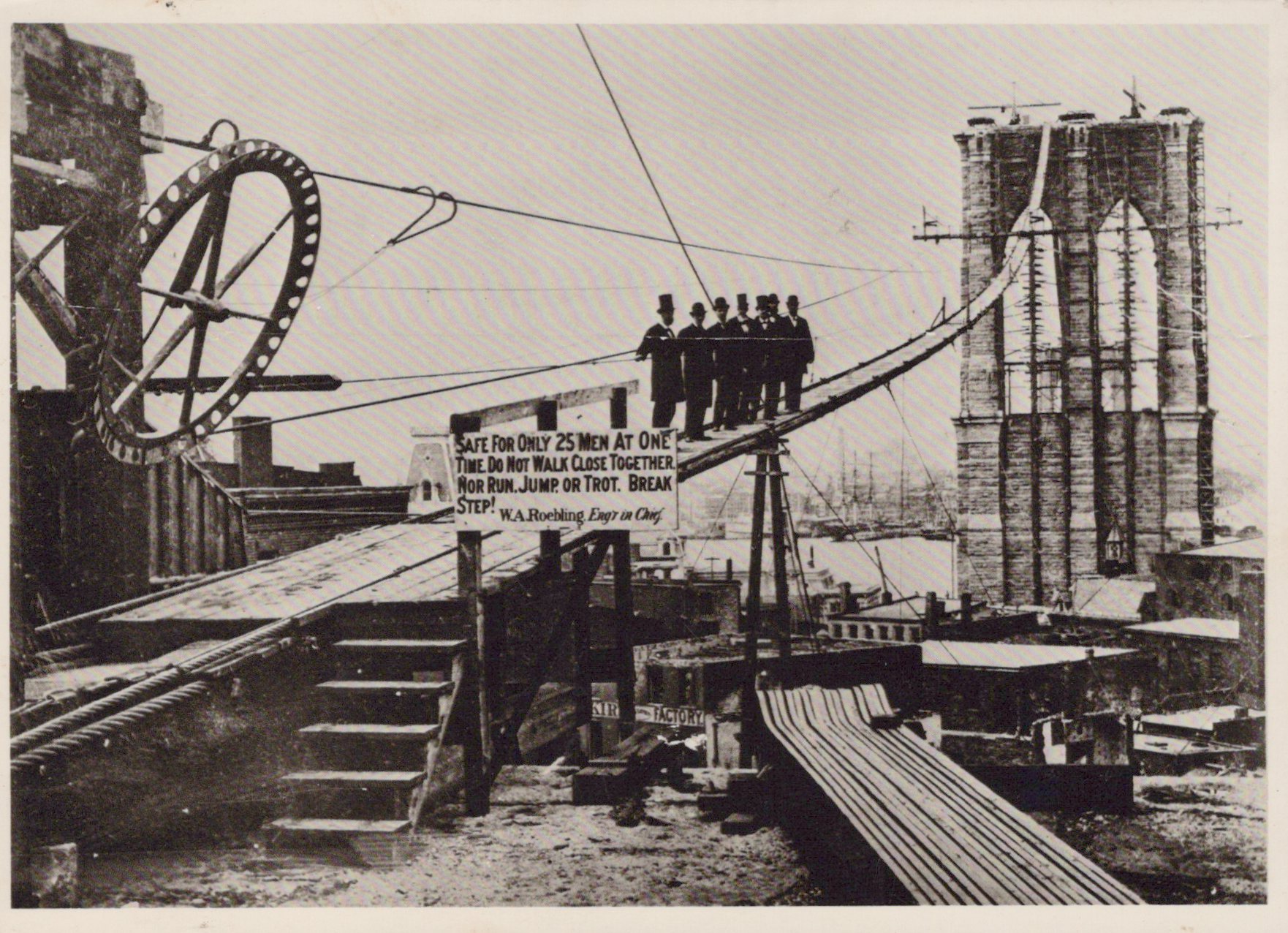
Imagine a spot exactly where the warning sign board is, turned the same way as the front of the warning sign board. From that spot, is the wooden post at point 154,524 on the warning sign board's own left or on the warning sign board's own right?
on the warning sign board's own right

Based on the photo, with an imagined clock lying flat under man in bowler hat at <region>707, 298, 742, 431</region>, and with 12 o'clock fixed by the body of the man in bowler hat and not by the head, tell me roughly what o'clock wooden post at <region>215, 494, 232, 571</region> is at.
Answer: The wooden post is roughly at 3 o'clock from the man in bowler hat.

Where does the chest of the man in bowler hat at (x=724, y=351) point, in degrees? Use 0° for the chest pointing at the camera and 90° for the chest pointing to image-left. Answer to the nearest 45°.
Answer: approximately 0°

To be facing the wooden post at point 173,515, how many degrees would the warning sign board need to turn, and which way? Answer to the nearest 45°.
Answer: approximately 90° to its right

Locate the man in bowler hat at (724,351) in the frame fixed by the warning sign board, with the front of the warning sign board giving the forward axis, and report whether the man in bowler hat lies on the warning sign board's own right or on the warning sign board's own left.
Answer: on the warning sign board's own left

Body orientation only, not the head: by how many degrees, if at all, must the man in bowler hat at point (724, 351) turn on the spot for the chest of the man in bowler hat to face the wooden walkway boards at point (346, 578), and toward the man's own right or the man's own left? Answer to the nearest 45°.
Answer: approximately 90° to the man's own right

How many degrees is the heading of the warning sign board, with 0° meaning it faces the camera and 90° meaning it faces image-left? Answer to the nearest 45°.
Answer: approximately 0°

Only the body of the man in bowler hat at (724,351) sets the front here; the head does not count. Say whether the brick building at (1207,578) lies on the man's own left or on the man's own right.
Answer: on the man's own left
